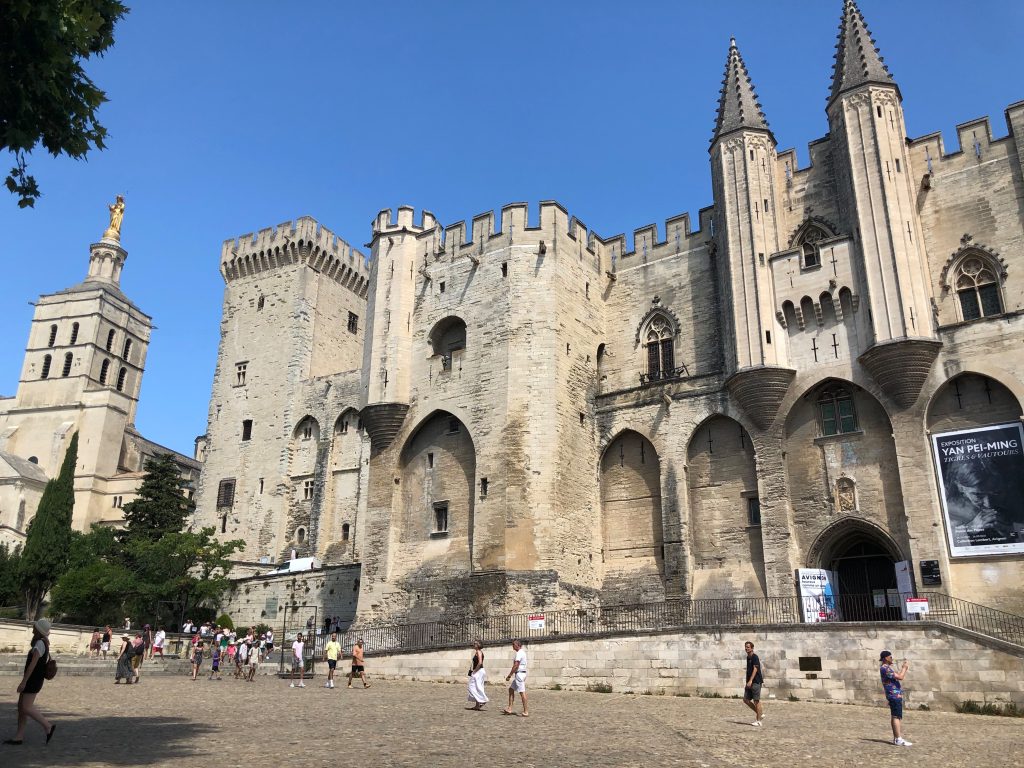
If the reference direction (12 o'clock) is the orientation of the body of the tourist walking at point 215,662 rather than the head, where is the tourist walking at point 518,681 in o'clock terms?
the tourist walking at point 518,681 is roughly at 11 o'clock from the tourist walking at point 215,662.

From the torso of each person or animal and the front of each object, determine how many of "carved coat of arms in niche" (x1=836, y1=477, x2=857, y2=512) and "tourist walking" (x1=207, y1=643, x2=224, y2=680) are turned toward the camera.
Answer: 2

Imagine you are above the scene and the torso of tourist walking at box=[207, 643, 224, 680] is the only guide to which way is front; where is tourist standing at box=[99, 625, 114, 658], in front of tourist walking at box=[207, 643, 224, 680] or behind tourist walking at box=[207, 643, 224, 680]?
behind

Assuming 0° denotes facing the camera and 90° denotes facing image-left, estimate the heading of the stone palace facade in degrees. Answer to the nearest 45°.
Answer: approximately 45°

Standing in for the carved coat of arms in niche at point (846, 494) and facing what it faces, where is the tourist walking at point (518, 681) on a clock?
The tourist walking is roughly at 1 o'clock from the carved coat of arms in niche.

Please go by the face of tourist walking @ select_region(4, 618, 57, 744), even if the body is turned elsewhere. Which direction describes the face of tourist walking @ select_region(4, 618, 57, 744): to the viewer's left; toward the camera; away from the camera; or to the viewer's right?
to the viewer's left

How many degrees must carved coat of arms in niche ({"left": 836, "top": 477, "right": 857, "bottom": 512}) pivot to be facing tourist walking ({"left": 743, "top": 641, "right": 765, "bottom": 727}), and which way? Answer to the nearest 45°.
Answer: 0° — it already faces them

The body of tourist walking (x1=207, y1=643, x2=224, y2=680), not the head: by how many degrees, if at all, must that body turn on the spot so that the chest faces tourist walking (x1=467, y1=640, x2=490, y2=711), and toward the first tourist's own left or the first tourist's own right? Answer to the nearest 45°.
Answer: approximately 45° to the first tourist's own left

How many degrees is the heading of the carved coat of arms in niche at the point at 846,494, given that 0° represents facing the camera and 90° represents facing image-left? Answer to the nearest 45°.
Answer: approximately 0°

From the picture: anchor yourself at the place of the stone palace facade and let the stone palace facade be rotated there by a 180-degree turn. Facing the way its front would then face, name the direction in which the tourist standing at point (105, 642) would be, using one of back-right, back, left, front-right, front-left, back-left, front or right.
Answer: back-left

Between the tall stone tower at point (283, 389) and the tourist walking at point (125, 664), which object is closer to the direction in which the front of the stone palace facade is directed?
the tourist walking

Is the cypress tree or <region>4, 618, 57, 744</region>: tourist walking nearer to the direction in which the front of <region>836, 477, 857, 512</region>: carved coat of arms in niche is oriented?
the tourist walking

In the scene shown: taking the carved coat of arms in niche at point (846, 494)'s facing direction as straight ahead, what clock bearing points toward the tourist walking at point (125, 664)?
The tourist walking is roughly at 2 o'clock from the carved coat of arms in niche.

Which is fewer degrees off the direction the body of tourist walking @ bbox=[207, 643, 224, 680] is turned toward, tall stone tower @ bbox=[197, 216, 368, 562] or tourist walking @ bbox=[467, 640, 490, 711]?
the tourist walking
